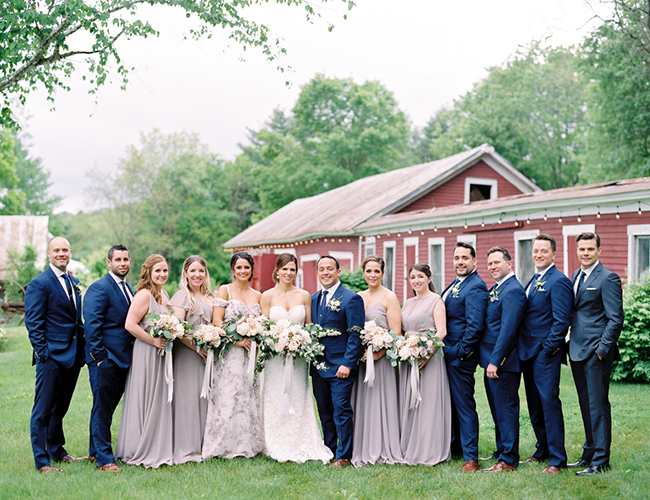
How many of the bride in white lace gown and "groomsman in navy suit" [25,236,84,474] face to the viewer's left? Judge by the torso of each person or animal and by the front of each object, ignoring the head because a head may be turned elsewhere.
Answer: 0

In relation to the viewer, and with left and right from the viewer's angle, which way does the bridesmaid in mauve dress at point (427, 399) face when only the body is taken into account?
facing the viewer and to the left of the viewer

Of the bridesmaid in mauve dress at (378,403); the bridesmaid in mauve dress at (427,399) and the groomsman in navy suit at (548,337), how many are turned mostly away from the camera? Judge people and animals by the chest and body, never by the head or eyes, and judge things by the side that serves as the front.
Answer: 0

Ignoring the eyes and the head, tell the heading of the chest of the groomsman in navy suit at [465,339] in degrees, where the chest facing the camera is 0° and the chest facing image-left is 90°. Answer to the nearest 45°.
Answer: approximately 45°

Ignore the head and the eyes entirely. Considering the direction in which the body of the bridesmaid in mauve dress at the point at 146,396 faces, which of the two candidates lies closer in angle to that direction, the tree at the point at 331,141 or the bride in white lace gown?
the bride in white lace gown

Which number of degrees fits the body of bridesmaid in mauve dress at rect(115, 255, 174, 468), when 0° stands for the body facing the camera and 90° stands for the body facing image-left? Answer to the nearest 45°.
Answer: approximately 315°

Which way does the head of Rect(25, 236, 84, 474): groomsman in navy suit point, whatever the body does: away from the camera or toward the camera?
toward the camera

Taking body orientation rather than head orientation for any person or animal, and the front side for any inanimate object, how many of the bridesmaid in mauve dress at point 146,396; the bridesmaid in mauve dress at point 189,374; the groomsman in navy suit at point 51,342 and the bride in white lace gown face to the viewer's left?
0

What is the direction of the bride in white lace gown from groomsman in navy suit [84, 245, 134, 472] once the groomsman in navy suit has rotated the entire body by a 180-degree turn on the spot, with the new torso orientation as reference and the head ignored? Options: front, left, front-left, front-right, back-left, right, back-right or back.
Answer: back-right

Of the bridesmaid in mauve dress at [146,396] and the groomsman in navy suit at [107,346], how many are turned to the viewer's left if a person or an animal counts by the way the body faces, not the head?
0

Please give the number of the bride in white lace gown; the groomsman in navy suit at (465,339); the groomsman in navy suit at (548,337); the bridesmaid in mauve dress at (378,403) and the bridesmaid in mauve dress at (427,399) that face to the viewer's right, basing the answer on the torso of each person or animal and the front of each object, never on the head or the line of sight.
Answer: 0

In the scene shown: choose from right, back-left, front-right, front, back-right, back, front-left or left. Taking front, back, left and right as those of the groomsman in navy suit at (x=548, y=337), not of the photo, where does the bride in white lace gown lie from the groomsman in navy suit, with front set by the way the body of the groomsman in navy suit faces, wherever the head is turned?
front-right

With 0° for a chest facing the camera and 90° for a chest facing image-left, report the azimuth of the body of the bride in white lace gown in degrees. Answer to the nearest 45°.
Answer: approximately 0°

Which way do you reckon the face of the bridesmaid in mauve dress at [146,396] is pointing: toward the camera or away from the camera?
toward the camera

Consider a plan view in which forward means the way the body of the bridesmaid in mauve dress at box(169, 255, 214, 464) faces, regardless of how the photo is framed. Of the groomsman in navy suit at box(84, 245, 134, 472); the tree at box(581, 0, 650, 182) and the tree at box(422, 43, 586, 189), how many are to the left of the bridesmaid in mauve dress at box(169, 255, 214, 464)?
2

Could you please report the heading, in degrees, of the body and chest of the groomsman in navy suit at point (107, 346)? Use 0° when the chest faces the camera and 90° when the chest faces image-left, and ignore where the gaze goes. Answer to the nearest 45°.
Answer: approximately 315°

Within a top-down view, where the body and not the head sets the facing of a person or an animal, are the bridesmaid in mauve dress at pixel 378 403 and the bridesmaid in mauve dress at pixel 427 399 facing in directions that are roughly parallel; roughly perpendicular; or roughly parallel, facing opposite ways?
roughly parallel

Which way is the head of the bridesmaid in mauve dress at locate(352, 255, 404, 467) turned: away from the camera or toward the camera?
toward the camera

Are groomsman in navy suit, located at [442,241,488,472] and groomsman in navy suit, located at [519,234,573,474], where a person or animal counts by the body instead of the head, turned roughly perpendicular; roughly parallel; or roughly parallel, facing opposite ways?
roughly parallel
